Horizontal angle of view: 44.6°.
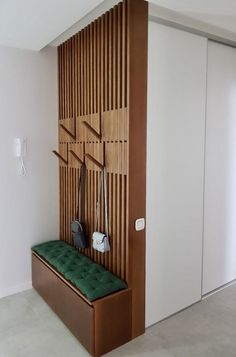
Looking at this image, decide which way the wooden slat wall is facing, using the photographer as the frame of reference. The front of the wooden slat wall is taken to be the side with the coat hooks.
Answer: facing the viewer and to the left of the viewer

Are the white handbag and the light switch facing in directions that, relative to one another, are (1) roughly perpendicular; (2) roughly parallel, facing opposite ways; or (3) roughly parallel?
roughly perpendicular

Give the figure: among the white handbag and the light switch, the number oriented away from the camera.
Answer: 0

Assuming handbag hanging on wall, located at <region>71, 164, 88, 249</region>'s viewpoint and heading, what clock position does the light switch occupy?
The light switch is roughly at 9 o'clock from the handbag hanging on wall.

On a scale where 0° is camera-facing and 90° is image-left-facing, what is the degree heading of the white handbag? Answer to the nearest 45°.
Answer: approximately 45°

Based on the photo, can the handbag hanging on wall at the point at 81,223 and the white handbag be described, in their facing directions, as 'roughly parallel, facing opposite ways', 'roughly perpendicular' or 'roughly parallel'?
roughly parallel

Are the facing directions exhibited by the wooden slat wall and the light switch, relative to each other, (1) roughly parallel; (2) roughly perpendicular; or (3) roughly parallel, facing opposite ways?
roughly perpendicular

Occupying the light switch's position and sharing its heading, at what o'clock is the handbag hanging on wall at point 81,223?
The handbag hanging on wall is roughly at 6 o'clock from the light switch.

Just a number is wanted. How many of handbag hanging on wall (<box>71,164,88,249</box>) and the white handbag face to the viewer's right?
0
